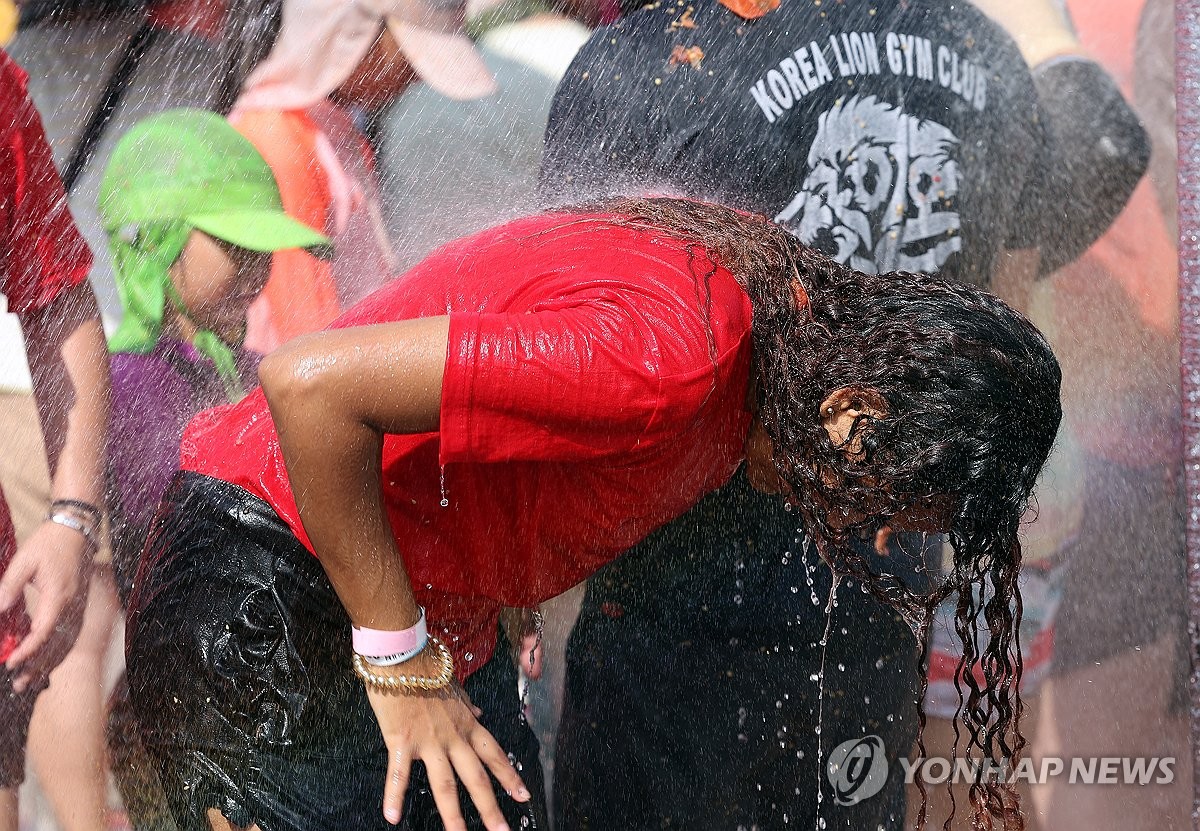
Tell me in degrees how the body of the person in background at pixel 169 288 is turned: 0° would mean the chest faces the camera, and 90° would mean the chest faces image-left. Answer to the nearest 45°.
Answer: approximately 270°

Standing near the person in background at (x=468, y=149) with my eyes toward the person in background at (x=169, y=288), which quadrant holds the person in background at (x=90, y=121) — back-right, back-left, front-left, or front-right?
front-right

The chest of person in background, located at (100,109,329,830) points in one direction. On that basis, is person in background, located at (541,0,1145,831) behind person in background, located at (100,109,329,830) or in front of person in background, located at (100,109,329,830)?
in front

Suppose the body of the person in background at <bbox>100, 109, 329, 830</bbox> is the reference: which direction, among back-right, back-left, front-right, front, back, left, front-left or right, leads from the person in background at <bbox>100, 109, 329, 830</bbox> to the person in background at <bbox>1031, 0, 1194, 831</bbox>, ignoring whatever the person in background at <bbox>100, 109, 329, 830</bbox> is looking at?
front
